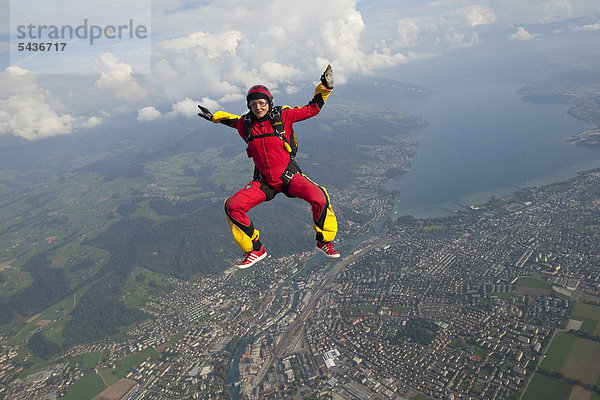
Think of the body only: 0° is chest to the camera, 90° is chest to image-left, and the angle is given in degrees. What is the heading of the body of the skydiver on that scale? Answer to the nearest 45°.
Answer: approximately 0°
